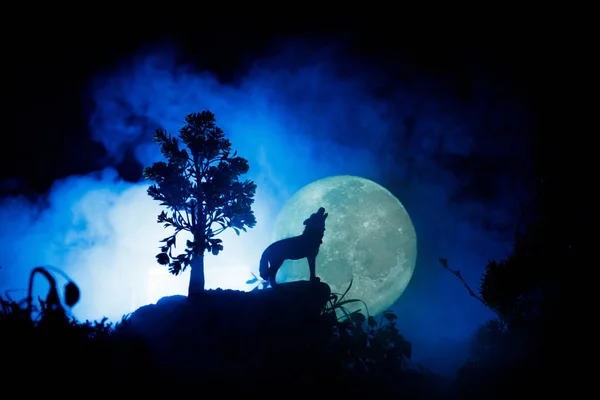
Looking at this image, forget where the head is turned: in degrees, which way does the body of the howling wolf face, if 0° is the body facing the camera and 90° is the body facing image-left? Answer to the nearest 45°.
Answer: approximately 270°

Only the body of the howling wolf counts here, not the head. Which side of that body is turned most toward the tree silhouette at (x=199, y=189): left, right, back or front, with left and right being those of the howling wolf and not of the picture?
back
